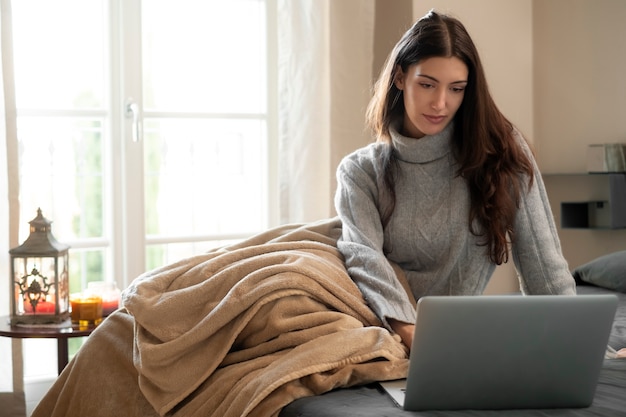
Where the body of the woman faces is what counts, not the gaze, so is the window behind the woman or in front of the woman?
behind

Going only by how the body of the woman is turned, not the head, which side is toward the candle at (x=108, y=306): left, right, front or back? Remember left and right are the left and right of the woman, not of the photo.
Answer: right

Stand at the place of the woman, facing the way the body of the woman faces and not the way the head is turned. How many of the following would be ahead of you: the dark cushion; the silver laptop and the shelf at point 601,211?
1

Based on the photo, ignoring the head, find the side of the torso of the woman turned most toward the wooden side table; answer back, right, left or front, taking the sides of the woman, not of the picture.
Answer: right

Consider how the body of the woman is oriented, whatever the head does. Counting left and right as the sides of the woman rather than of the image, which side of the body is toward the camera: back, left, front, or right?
front

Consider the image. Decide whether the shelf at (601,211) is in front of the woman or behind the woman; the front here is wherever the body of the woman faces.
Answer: behind

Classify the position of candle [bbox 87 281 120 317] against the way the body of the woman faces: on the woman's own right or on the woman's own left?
on the woman's own right

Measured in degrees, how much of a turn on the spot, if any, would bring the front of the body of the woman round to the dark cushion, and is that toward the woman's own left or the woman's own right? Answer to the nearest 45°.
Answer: approximately 135° to the woman's own left
